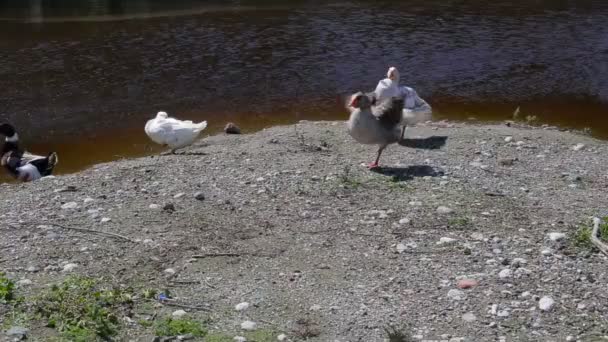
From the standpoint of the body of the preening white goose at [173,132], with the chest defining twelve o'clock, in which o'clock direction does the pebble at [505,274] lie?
The pebble is roughly at 8 o'clock from the preening white goose.

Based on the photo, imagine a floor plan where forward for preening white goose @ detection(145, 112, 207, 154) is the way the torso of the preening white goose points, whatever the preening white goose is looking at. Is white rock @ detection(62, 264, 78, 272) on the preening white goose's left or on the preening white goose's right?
on the preening white goose's left

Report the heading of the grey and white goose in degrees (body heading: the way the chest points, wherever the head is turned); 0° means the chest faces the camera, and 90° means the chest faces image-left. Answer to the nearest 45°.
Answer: approximately 45°

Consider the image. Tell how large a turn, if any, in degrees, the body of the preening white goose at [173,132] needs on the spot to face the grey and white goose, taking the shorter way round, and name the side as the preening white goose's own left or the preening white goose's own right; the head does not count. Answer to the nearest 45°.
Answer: approximately 135° to the preening white goose's own left

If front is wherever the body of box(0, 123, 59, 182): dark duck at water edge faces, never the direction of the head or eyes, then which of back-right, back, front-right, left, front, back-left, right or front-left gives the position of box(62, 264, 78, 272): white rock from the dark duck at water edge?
left

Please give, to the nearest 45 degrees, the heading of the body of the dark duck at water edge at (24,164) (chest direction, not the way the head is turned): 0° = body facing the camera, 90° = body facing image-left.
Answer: approximately 90°

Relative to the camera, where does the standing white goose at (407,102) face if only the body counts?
to the viewer's left

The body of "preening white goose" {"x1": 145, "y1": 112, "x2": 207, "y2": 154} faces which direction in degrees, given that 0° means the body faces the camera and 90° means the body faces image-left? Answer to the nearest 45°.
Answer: approximately 90°

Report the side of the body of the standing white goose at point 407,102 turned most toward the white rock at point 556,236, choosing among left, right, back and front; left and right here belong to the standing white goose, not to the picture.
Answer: left
